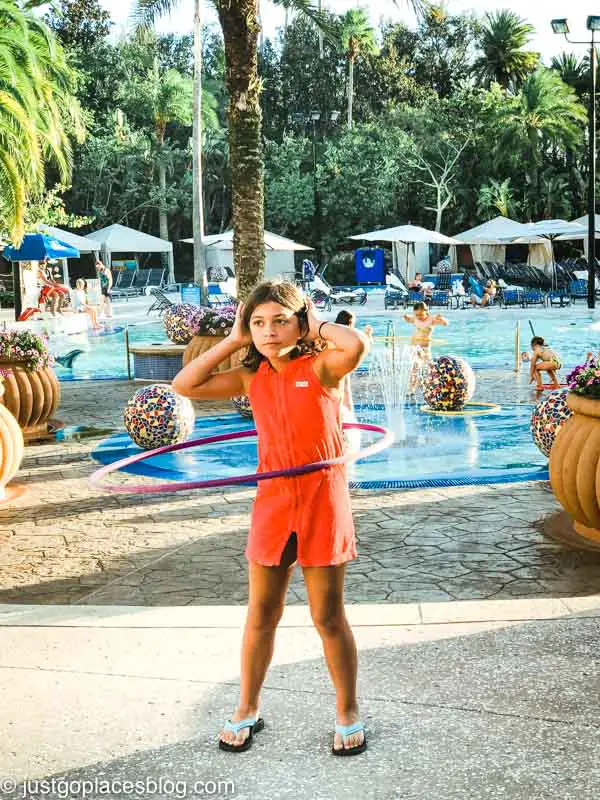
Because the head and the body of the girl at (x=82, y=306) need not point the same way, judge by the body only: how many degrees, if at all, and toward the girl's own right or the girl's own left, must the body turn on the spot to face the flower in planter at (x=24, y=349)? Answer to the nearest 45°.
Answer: approximately 90° to the girl's own right

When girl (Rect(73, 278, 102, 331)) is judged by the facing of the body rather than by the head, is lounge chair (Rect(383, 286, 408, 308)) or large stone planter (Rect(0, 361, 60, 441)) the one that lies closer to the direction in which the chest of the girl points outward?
the lounge chair

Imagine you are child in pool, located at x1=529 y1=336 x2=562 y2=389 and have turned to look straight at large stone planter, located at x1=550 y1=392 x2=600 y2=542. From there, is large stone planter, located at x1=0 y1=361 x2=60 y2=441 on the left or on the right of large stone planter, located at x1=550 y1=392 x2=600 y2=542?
right

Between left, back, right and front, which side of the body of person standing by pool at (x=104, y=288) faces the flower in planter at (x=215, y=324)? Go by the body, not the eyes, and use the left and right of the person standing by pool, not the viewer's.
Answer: left

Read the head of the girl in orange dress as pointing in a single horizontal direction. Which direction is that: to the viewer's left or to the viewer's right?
to the viewer's left

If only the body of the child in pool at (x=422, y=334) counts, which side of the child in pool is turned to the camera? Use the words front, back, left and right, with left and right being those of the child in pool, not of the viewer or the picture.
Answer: front

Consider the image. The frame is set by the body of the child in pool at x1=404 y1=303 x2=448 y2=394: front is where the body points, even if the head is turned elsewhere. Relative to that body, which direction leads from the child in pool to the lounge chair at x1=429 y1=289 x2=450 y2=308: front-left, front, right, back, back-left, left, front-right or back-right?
back

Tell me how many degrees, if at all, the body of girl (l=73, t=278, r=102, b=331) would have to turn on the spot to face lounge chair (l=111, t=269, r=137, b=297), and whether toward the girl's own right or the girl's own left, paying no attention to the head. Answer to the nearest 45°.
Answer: approximately 90° to the girl's own left

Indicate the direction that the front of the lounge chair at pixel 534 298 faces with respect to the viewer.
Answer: facing the viewer

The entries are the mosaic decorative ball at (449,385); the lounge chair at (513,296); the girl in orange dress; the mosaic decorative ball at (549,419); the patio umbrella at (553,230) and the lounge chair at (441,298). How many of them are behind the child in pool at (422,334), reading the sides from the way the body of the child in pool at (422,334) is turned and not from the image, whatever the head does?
3

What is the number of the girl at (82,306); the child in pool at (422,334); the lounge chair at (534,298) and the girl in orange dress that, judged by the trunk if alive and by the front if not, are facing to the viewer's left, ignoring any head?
0

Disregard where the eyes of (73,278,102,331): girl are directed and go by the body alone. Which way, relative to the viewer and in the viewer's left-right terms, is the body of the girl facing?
facing to the right of the viewer

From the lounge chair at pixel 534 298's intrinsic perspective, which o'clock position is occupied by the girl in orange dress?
The girl in orange dress is roughly at 12 o'clock from the lounge chair.

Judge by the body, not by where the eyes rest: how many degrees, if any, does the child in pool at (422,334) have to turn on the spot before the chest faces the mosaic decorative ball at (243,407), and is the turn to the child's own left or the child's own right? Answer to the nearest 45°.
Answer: approximately 45° to the child's own right

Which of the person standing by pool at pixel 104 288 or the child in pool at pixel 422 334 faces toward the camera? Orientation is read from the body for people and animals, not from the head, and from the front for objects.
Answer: the child in pool

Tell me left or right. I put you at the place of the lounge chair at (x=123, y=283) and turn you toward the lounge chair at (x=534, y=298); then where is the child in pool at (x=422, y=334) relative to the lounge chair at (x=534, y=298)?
right
